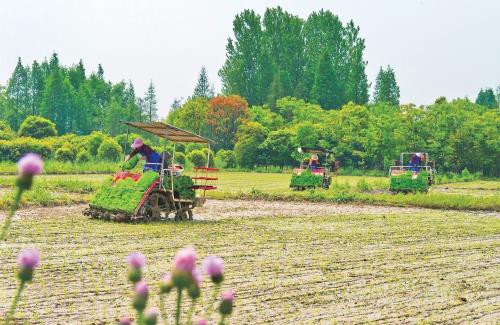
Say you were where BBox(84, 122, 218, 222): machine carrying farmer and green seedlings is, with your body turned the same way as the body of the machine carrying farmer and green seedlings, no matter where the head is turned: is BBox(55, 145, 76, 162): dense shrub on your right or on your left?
on your left

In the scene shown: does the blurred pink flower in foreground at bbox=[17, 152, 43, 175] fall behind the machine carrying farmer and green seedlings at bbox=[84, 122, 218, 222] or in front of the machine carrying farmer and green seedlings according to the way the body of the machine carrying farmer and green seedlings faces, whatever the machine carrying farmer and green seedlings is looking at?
behind

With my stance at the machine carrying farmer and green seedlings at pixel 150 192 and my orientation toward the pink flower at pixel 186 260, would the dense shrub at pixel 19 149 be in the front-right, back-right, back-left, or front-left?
back-right

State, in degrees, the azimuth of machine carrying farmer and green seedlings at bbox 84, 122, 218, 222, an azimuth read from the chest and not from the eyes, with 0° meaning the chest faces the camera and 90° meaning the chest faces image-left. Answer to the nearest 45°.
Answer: approximately 225°

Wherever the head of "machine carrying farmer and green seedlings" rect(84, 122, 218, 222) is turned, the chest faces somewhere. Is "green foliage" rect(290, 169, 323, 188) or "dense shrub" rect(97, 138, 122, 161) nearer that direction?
the green foliage

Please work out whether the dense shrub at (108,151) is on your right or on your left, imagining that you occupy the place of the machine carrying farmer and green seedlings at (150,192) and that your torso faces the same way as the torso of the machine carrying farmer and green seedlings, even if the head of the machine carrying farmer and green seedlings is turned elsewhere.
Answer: on your left

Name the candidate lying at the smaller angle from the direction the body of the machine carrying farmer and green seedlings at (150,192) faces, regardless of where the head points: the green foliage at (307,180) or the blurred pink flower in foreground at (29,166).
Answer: the green foliage

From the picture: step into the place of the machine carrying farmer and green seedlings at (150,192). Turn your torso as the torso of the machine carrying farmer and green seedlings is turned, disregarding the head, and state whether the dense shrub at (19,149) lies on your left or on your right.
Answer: on your left

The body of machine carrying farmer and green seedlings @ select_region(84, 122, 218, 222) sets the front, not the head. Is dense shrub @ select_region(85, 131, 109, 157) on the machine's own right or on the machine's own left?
on the machine's own left
